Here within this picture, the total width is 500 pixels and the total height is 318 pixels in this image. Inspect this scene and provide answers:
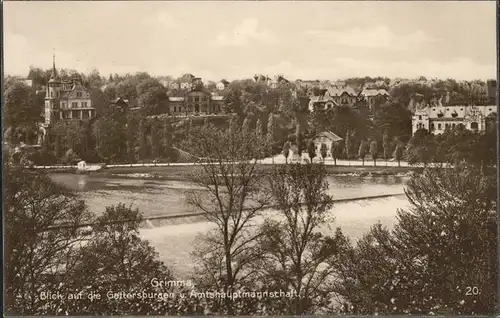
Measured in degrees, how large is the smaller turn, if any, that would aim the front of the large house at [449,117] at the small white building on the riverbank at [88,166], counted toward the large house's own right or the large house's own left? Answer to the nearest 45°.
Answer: approximately 90° to the large house's own right

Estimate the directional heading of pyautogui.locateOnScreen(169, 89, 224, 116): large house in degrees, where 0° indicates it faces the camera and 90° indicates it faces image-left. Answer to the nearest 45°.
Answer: approximately 0°

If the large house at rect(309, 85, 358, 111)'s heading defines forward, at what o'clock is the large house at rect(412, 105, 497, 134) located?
the large house at rect(412, 105, 497, 134) is roughly at 9 o'clock from the large house at rect(309, 85, 358, 111).

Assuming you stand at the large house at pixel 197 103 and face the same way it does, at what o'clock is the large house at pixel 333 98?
the large house at pixel 333 98 is roughly at 9 o'clock from the large house at pixel 197 103.

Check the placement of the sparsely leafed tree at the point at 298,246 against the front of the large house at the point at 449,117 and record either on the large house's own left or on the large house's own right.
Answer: on the large house's own right

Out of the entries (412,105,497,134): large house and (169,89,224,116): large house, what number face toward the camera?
2

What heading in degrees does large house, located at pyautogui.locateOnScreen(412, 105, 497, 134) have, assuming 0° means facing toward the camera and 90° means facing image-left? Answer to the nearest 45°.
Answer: approximately 0°
